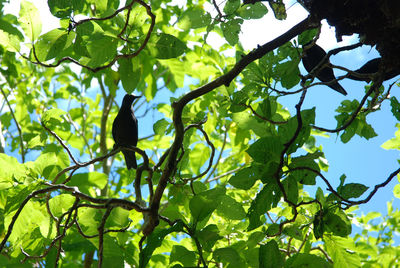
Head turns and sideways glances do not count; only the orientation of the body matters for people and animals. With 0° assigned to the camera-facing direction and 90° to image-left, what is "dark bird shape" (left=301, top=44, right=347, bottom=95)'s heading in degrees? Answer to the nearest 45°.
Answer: approximately 90°

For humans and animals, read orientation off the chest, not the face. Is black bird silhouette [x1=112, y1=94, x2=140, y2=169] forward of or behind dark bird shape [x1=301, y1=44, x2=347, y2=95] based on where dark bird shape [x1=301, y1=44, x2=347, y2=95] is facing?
forward
